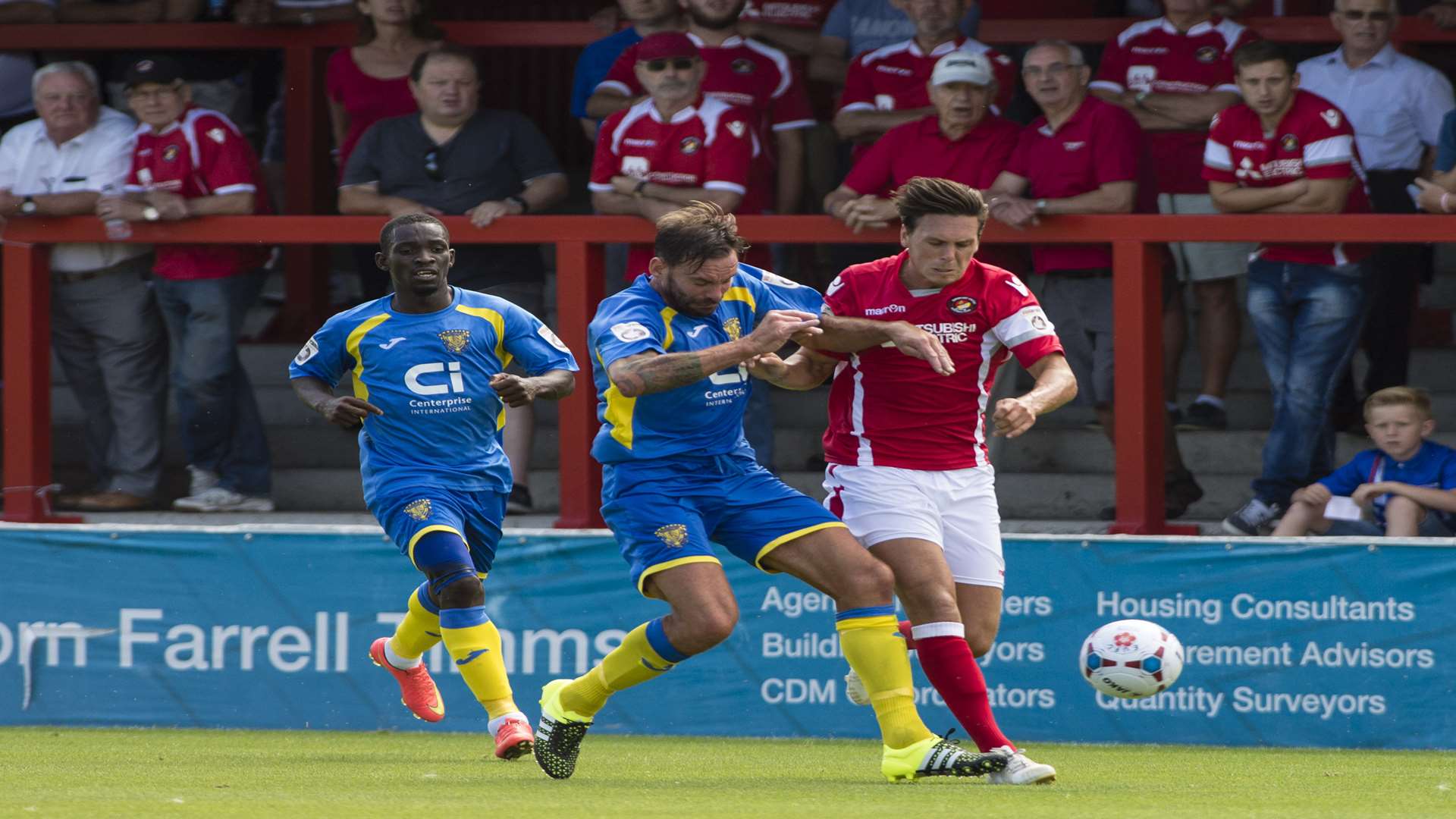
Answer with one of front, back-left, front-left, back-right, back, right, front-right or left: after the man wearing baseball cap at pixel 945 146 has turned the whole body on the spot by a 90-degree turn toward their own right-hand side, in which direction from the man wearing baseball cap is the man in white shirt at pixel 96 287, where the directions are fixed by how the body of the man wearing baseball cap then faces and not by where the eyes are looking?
front

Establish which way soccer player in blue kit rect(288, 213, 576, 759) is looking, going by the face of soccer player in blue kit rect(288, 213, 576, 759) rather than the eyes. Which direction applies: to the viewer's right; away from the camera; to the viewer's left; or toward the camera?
toward the camera

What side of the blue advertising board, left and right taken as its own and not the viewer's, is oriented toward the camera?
front

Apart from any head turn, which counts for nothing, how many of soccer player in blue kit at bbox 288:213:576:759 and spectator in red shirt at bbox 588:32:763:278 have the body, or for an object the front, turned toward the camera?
2

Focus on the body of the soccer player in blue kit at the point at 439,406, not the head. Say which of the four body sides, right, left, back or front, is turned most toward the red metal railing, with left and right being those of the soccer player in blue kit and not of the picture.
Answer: back

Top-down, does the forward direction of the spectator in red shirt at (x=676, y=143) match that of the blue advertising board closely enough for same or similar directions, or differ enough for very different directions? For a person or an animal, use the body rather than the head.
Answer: same or similar directions

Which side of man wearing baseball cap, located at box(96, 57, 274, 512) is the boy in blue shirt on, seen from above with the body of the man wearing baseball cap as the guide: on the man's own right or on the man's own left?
on the man's own left

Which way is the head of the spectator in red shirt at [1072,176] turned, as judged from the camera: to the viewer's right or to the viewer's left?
to the viewer's left

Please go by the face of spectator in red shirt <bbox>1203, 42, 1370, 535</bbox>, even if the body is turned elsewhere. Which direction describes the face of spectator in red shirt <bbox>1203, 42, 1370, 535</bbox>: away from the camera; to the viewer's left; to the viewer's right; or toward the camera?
toward the camera

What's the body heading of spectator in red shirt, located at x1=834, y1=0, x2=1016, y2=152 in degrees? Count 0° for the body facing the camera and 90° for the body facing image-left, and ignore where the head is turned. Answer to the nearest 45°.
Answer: approximately 0°

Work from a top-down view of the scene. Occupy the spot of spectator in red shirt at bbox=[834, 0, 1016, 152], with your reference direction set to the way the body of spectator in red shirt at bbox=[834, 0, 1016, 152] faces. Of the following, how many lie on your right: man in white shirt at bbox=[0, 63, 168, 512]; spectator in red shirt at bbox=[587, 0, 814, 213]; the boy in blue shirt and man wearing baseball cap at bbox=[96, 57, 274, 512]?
3

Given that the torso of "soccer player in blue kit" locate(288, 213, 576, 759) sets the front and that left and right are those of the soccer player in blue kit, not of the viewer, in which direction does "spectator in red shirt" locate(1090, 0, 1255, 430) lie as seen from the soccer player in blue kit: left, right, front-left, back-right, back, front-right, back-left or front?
back-left

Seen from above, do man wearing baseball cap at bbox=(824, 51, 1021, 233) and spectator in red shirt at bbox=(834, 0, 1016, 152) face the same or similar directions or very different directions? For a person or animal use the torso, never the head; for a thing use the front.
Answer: same or similar directions

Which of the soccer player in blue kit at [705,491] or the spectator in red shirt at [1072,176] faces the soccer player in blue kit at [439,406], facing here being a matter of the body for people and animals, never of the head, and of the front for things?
the spectator in red shirt

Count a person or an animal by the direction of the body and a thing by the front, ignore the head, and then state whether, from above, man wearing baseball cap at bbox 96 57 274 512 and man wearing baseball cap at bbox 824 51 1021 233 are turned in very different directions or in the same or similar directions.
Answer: same or similar directions

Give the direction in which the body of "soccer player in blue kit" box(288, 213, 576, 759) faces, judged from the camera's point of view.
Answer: toward the camera

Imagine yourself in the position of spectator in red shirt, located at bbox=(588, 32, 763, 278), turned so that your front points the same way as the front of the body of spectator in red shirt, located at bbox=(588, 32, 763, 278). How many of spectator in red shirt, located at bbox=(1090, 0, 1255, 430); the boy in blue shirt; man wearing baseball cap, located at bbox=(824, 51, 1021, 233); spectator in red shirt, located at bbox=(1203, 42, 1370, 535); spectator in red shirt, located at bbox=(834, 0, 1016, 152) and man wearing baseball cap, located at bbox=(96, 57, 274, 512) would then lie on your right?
1

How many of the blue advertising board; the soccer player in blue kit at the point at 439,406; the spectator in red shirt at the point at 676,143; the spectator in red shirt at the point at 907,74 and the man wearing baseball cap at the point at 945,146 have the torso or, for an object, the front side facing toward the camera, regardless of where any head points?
5

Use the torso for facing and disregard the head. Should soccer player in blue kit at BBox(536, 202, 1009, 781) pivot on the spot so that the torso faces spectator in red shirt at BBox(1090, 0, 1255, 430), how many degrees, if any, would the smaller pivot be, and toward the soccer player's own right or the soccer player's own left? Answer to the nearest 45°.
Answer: approximately 90° to the soccer player's own left

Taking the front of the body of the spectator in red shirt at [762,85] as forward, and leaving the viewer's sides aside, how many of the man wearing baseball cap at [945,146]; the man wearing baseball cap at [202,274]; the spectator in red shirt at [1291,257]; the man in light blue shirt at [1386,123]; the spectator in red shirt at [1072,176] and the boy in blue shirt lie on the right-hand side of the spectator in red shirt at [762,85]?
1
